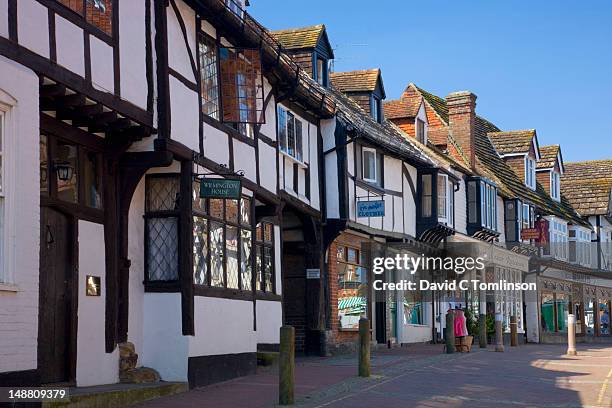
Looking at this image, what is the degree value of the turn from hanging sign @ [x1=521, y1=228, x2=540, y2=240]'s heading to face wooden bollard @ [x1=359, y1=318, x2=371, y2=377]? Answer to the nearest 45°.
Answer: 0° — it already faces it

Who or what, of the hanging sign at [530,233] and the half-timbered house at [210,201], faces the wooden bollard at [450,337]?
the hanging sign

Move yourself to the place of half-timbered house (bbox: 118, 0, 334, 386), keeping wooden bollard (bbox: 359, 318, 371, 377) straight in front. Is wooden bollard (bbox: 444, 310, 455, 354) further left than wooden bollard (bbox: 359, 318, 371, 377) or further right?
left

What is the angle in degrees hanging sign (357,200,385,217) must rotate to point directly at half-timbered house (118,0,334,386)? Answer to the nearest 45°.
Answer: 0° — it already faces it

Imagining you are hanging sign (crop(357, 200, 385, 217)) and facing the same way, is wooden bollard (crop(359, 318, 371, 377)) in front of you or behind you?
in front

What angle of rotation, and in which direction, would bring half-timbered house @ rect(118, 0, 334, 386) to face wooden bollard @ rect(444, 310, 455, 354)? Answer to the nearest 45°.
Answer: approximately 90° to its left

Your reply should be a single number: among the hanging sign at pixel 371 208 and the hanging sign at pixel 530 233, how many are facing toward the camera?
2

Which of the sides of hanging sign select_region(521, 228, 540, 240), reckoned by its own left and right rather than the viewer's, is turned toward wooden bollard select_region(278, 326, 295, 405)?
front

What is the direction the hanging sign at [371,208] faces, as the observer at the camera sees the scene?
facing the viewer

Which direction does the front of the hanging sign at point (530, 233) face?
toward the camera

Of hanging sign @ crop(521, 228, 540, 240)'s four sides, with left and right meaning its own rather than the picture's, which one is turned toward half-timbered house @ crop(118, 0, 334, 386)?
front

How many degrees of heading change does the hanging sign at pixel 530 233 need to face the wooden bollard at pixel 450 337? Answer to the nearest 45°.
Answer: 0° — it already faces it

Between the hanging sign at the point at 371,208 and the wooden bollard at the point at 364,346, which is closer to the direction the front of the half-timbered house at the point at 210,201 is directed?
the wooden bollard
